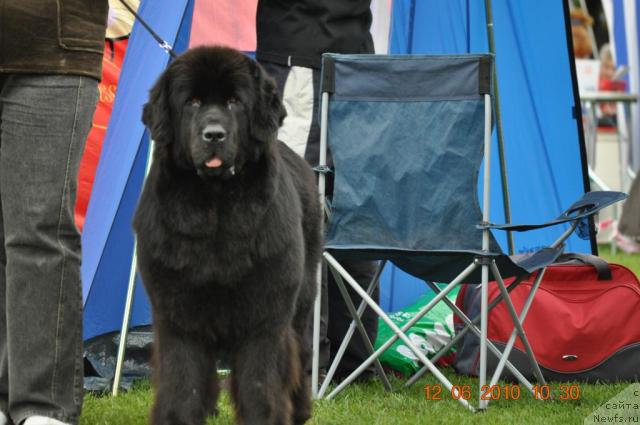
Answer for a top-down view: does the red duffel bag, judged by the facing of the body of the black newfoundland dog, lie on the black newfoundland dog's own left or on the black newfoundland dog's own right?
on the black newfoundland dog's own left

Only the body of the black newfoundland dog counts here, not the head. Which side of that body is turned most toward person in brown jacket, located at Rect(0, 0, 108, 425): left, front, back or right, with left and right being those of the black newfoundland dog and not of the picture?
right

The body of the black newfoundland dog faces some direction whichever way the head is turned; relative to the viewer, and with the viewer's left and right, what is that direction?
facing the viewer
